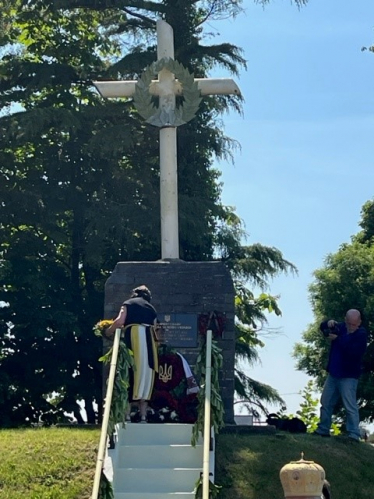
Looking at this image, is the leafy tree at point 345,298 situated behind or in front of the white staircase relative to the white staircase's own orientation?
behind

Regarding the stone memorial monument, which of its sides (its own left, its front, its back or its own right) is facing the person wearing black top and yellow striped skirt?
front

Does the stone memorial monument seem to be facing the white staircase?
yes

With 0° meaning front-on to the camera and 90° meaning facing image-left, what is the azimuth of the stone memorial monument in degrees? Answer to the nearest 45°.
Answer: approximately 0°

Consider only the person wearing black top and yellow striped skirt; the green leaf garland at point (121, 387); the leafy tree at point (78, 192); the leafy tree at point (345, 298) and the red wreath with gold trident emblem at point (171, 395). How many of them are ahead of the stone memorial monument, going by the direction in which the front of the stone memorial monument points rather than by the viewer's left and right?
3

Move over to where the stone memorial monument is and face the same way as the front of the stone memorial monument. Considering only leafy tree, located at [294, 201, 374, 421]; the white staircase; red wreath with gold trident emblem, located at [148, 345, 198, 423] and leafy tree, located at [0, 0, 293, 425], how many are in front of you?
2

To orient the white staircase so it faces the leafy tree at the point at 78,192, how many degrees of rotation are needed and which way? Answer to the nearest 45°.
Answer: approximately 180°

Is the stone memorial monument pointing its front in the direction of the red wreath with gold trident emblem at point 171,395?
yes

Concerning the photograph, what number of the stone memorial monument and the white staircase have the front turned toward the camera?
2

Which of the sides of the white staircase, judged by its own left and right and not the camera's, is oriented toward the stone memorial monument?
back

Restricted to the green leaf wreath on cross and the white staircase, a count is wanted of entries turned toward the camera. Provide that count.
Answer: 2

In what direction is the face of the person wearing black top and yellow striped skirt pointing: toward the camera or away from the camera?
away from the camera
